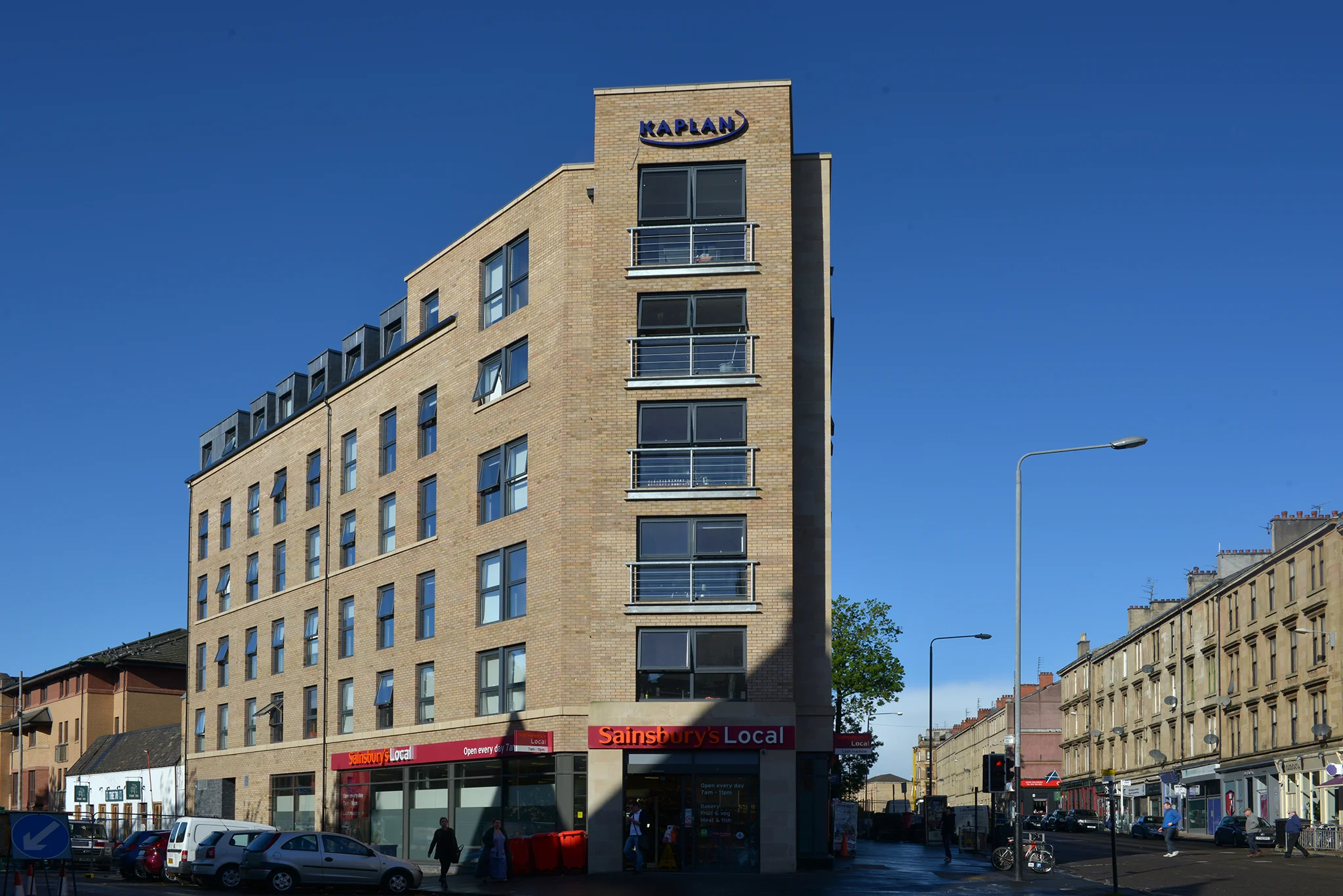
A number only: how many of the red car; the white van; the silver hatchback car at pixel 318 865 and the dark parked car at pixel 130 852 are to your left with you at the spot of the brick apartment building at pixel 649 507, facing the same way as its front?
0

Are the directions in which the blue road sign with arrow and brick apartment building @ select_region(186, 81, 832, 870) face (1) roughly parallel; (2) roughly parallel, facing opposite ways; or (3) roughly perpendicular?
roughly parallel

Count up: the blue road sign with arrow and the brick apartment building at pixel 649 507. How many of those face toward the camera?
2

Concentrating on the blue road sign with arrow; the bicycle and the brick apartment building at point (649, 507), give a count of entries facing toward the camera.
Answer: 2

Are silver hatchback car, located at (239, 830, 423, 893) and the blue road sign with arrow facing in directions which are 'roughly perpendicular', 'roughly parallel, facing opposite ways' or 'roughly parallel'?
roughly perpendicular

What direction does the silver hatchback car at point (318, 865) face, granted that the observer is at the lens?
facing to the right of the viewer

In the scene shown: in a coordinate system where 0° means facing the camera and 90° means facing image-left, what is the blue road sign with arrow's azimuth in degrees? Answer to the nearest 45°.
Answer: approximately 0°

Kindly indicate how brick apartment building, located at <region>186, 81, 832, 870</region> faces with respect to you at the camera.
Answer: facing the viewer

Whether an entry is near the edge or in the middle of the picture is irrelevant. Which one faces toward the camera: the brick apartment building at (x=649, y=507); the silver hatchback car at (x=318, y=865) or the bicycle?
the brick apartment building

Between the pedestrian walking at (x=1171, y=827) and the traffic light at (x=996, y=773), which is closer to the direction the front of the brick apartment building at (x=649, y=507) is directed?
the traffic light
